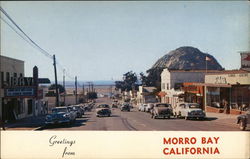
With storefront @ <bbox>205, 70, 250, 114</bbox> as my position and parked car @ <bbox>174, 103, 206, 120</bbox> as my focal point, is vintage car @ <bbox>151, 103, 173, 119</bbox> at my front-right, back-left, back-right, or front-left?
front-right

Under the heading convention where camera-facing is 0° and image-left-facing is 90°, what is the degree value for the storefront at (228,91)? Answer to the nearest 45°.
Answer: approximately 45°

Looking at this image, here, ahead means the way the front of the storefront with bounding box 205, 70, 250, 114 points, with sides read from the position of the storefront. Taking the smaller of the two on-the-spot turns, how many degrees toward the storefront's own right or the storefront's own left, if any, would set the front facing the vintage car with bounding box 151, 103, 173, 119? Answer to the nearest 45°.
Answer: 0° — it already faces it

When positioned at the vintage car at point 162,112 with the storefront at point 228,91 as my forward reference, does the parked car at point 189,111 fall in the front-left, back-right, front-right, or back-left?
front-right

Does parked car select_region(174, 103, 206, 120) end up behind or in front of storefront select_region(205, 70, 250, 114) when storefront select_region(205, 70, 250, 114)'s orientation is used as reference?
in front
